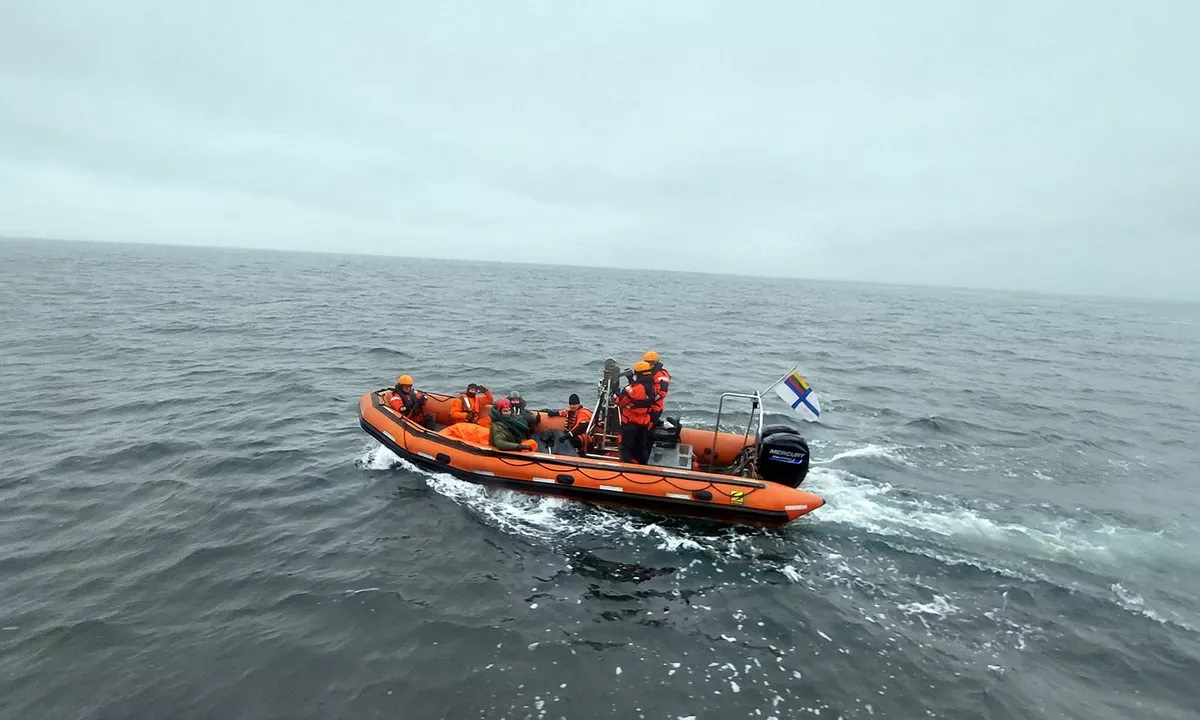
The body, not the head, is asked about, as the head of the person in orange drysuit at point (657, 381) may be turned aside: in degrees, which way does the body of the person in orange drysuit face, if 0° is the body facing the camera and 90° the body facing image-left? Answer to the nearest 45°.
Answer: approximately 90°

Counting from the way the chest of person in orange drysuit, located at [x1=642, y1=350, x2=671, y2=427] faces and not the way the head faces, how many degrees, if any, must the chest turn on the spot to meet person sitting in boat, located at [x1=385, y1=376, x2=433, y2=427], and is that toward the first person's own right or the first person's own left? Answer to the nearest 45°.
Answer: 0° — they already face them

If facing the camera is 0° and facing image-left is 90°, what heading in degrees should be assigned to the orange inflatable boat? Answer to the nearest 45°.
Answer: approximately 90°
